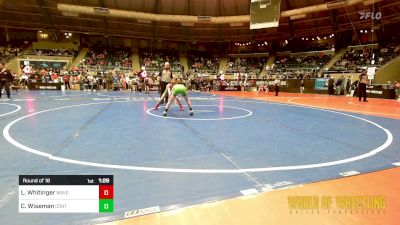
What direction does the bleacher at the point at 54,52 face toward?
toward the camera

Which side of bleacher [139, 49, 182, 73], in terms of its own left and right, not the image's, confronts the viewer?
front

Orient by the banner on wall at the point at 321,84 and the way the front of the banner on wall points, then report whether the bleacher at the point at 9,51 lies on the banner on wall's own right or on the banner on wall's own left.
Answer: on the banner on wall's own right

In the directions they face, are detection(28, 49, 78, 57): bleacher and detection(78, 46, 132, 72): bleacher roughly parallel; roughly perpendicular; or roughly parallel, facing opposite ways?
roughly parallel

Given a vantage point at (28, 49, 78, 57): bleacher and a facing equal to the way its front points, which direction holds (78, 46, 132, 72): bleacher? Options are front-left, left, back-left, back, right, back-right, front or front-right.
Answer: left

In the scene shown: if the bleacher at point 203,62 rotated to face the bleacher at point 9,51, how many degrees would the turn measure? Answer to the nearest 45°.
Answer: approximately 45° to its right

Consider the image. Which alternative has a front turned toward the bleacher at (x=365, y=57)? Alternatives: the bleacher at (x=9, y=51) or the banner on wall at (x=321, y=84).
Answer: the bleacher at (x=9, y=51)

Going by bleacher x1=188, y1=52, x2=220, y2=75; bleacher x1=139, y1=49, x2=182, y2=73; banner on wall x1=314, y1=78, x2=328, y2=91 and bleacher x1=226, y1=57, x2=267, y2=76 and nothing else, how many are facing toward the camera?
4

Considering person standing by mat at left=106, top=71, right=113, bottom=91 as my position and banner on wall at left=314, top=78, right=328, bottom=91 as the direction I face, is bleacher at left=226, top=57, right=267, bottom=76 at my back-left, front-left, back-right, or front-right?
front-left

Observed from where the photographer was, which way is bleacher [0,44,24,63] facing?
facing the viewer and to the right of the viewer

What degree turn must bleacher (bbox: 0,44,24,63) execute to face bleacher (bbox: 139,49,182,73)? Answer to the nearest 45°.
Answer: approximately 45° to its left

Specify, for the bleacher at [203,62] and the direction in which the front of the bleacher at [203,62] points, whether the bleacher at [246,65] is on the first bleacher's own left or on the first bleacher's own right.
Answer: on the first bleacher's own left

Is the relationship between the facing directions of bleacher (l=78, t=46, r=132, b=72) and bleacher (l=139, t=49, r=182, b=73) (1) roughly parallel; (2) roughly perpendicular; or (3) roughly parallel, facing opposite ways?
roughly parallel
